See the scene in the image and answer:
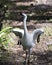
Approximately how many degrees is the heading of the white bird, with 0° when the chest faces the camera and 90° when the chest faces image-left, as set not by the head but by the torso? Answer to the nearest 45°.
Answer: approximately 45°
